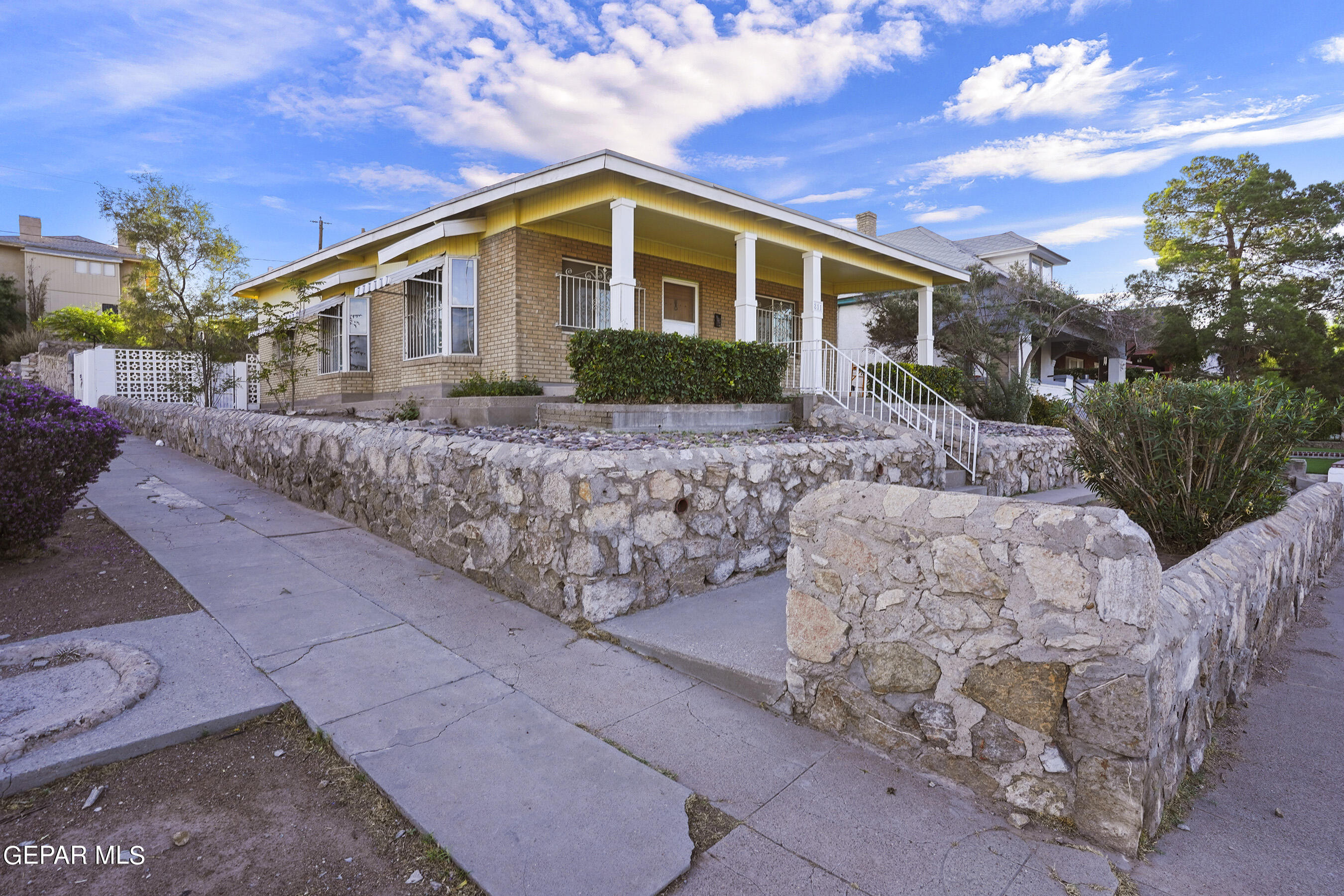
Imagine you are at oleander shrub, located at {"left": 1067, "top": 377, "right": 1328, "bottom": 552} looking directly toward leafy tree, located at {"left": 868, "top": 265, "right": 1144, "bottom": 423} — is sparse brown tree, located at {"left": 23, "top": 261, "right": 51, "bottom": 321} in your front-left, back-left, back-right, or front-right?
front-left

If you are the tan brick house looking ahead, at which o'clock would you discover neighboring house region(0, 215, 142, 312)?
The neighboring house is roughly at 6 o'clock from the tan brick house.

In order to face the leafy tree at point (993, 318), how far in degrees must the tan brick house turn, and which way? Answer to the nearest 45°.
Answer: approximately 90° to its left

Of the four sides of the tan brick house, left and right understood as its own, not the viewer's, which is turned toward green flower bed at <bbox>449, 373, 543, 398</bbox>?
right

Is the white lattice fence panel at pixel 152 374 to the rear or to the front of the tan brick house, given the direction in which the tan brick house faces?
to the rear

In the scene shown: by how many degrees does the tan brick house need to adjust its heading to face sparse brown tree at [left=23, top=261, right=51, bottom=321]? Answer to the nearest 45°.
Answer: approximately 180°

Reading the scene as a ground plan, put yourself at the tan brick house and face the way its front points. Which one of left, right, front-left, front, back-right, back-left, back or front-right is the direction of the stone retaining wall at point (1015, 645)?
front-right

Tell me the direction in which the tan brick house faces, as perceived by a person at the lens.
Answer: facing the viewer and to the right of the viewer

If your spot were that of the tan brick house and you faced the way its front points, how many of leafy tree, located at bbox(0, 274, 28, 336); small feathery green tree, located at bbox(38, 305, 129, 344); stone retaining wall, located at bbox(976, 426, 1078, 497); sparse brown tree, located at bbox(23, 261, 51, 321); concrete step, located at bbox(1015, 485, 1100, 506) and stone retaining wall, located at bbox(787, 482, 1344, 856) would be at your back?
3

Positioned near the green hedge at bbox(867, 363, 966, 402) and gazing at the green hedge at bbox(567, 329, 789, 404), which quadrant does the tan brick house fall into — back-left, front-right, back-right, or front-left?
front-right

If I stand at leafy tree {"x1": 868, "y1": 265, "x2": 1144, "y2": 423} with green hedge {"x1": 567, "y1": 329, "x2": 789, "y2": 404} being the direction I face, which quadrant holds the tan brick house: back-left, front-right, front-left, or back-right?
front-right

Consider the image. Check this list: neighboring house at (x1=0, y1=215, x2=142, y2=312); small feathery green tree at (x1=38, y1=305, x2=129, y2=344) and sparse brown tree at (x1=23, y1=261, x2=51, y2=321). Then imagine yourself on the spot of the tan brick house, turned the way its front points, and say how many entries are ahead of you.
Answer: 0
